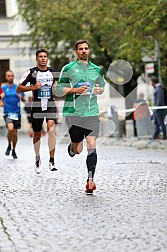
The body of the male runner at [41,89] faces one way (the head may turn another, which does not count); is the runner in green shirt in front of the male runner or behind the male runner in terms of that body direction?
in front

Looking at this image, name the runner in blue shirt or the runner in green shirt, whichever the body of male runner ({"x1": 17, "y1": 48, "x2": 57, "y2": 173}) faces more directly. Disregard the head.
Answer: the runner in green shirt

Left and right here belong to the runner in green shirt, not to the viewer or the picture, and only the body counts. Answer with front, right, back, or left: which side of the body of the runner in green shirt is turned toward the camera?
front

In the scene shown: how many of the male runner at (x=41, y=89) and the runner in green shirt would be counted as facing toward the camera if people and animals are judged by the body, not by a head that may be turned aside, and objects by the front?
2

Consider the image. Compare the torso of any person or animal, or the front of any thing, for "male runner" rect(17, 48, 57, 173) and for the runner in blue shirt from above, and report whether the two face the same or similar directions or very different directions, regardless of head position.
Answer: same or similar directions

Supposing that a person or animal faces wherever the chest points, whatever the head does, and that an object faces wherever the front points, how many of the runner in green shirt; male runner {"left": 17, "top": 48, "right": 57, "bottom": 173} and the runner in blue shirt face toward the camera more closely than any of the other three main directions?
3

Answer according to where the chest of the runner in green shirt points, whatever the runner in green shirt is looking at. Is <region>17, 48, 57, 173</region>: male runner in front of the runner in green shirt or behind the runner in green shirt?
behind

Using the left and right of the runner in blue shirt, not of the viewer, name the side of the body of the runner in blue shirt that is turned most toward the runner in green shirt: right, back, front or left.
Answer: front

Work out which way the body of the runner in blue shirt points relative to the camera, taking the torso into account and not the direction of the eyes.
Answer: toward the camera

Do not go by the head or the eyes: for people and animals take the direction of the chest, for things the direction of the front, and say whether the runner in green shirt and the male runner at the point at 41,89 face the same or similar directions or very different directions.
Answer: same or similar directions

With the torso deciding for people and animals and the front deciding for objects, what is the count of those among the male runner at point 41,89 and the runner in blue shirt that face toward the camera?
2
